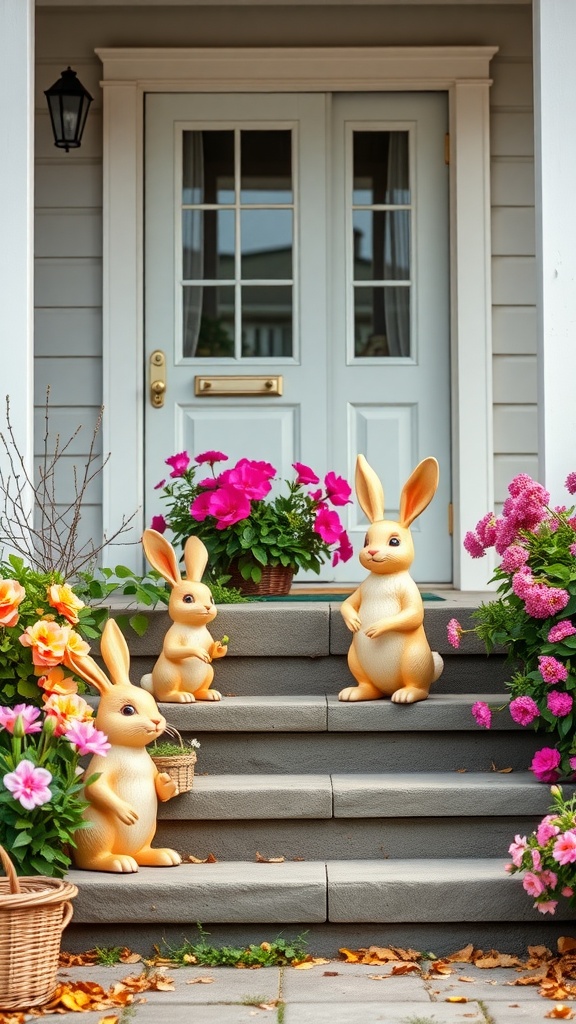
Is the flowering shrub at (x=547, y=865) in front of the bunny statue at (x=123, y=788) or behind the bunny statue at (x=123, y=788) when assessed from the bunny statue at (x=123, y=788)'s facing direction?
in front

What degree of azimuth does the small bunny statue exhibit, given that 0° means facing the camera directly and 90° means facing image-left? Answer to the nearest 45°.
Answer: approximately 315°

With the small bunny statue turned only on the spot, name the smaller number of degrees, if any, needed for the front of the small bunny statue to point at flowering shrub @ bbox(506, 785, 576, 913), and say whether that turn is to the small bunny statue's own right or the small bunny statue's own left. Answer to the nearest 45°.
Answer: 0° — it already faces it

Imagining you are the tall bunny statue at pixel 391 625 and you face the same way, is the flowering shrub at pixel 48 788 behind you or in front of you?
in front

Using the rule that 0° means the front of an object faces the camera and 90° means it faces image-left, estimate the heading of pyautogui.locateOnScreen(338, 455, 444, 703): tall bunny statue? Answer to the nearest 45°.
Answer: approximately 45°

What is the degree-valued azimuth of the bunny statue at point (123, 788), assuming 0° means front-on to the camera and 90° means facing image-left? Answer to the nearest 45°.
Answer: approximately 315°
